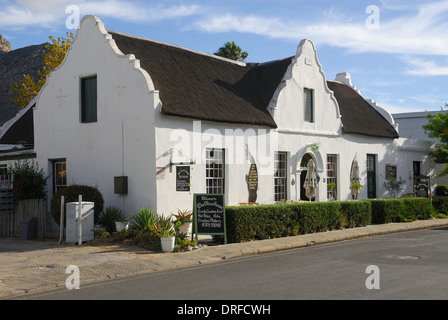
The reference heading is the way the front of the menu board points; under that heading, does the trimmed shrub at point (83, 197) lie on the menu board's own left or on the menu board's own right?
on the menu board's own right

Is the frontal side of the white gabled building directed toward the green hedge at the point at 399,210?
no

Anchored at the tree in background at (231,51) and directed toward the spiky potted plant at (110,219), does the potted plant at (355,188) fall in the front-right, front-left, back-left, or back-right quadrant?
front-left

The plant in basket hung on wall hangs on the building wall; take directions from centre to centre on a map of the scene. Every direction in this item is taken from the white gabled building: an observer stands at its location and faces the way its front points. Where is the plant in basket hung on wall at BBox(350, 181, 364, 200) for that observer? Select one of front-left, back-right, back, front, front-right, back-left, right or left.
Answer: left

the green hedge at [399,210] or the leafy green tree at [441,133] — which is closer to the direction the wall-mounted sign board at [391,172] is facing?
the green hedge

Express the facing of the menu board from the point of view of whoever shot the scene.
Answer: facing the viewer and to the right of the viewer

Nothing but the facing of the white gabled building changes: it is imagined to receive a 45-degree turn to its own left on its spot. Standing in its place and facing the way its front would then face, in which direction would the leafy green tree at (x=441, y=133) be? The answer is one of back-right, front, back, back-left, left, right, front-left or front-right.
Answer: front-left

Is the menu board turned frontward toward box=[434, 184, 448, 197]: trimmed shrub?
no

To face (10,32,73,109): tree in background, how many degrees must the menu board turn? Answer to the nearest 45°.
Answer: approximately 180°

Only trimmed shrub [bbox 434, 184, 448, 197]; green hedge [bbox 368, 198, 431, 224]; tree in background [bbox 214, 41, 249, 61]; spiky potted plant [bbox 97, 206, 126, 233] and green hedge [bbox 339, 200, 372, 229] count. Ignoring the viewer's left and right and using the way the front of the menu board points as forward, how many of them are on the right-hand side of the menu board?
1
